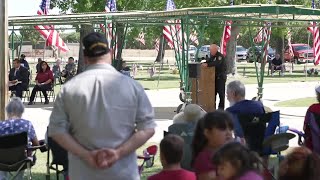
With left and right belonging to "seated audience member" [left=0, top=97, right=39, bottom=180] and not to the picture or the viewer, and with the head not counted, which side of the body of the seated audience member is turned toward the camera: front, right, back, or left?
back

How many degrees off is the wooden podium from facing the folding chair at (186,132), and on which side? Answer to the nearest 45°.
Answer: approximately 45° to its left

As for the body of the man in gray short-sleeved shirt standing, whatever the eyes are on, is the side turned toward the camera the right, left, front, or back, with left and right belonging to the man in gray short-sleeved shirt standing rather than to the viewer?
back

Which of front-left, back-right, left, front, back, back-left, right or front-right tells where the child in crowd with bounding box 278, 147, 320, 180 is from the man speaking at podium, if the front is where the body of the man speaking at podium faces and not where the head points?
front-left

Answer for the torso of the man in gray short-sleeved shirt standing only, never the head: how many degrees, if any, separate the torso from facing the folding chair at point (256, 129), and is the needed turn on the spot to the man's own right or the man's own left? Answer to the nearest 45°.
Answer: approximately 45° to the man's own right

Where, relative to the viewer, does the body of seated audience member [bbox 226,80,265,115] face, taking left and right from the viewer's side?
facing away from the viewer and to the left of the viewer

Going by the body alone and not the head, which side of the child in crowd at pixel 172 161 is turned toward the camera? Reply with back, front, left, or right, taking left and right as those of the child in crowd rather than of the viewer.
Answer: back

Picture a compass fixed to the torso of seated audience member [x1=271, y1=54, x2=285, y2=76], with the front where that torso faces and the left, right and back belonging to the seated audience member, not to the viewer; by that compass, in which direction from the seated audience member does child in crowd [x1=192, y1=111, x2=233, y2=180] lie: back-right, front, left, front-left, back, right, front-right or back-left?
front

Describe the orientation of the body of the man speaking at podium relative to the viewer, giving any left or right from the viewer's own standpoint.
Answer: facing the viewer and to the left of the viewer

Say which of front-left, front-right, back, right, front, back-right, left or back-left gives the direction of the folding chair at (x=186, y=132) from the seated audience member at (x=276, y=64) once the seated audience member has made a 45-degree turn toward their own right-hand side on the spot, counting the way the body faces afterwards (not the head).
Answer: front-left

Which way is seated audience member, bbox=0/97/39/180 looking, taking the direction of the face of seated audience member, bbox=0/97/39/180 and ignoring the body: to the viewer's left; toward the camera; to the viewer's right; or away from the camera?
away from the camera
